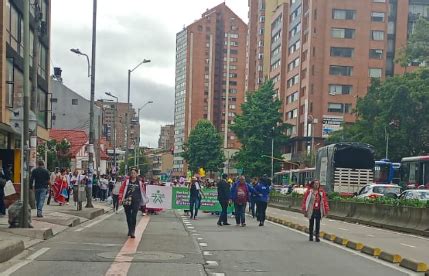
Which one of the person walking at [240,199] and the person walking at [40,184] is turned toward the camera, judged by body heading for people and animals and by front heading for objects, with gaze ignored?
the person walking at [240,199]

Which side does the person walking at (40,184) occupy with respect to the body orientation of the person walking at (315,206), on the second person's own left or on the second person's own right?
on the second person's own right

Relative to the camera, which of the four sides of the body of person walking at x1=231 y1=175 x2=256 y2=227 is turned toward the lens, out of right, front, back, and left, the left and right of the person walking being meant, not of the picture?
front

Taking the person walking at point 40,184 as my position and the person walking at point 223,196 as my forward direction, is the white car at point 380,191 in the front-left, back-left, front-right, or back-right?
front-left

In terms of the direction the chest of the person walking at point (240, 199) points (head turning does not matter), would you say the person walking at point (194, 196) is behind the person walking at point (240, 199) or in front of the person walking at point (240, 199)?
behind

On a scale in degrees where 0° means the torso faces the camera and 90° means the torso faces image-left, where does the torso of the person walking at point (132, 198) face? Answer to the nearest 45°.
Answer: approximately 0°

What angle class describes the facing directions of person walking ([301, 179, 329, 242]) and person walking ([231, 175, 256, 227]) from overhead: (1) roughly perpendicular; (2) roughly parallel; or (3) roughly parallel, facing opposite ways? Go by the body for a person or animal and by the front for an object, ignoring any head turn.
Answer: roughly parallel

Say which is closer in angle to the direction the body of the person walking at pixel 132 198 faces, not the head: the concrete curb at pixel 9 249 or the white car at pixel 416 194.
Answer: the concrete curb

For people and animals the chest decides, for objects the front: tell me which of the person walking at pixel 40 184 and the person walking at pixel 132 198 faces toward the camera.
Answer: the person walking at pixel 132 198
